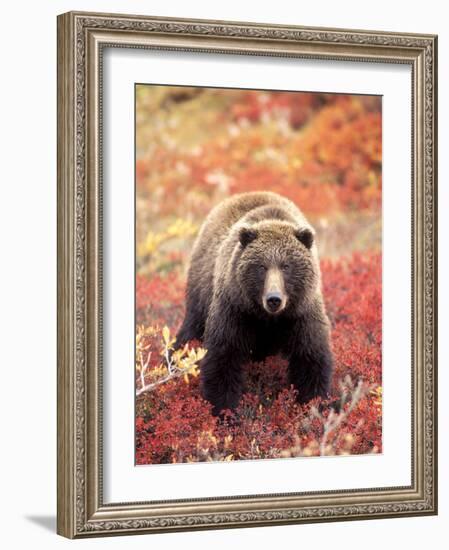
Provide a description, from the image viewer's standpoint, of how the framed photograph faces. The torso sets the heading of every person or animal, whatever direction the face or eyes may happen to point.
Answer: facing the viewer and to the right of the viewer
